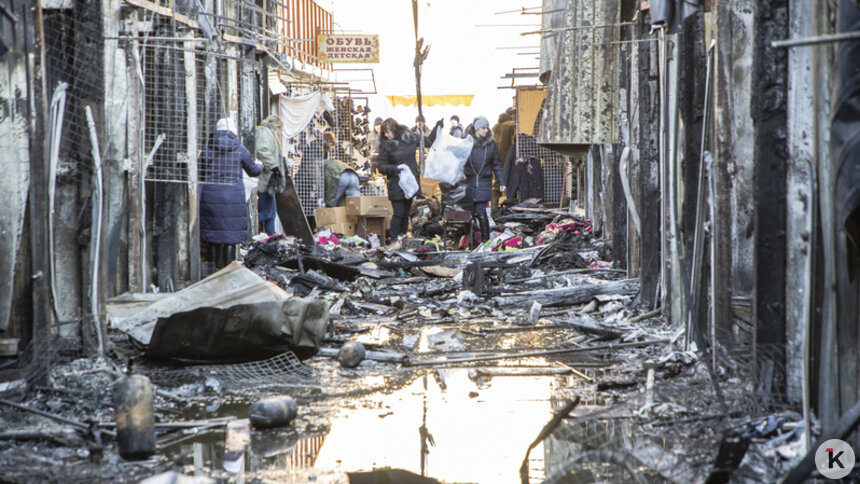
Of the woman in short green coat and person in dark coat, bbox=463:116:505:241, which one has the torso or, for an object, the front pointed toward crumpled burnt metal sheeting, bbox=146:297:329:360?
the person in dark coat

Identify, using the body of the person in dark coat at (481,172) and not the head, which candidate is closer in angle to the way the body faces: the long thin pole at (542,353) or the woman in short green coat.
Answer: the long thin pole

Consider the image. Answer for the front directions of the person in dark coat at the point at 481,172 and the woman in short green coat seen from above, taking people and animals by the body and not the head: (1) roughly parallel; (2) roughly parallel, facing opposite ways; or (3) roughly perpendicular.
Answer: roughly perpendicular

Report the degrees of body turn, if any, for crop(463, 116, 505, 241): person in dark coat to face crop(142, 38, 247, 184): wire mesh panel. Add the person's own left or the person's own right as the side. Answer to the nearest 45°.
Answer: approximately 45° to the person's own right

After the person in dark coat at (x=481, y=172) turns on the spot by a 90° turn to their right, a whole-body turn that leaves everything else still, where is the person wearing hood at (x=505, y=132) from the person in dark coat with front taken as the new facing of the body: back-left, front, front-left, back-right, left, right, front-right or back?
right

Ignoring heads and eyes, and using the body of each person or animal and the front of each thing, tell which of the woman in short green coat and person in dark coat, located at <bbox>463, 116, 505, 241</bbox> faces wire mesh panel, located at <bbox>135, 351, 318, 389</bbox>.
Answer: the person in dark coat
